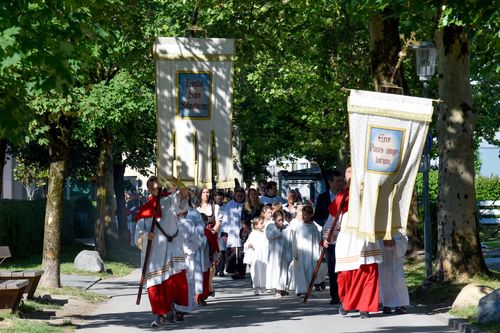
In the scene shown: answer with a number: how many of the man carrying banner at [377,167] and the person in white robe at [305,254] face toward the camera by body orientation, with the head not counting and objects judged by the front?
2

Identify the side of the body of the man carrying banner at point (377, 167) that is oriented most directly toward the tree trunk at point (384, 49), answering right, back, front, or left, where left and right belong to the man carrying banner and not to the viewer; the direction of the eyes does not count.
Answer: back

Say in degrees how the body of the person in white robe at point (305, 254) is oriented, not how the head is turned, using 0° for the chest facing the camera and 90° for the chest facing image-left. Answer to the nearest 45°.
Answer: approximately 0°

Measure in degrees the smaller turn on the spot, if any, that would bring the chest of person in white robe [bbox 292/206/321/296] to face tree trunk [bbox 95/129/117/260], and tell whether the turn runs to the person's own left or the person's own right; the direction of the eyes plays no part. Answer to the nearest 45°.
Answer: approximately 135° to the person's own right

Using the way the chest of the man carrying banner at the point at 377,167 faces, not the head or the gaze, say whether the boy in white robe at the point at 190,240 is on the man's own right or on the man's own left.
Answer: on the man's own right

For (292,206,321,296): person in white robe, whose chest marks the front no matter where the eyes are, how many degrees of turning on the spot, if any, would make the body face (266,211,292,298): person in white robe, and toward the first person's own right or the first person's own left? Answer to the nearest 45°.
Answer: approximately 135° to the first person's own right

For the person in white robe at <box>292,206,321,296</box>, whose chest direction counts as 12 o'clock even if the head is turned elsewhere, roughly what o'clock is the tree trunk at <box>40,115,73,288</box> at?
The tree trunk is roughly at 3 o'clock from the person in white robe.

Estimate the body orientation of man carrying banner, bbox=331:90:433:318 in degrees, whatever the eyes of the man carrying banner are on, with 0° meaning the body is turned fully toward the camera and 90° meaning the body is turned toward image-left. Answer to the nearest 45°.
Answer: approximately 0°
